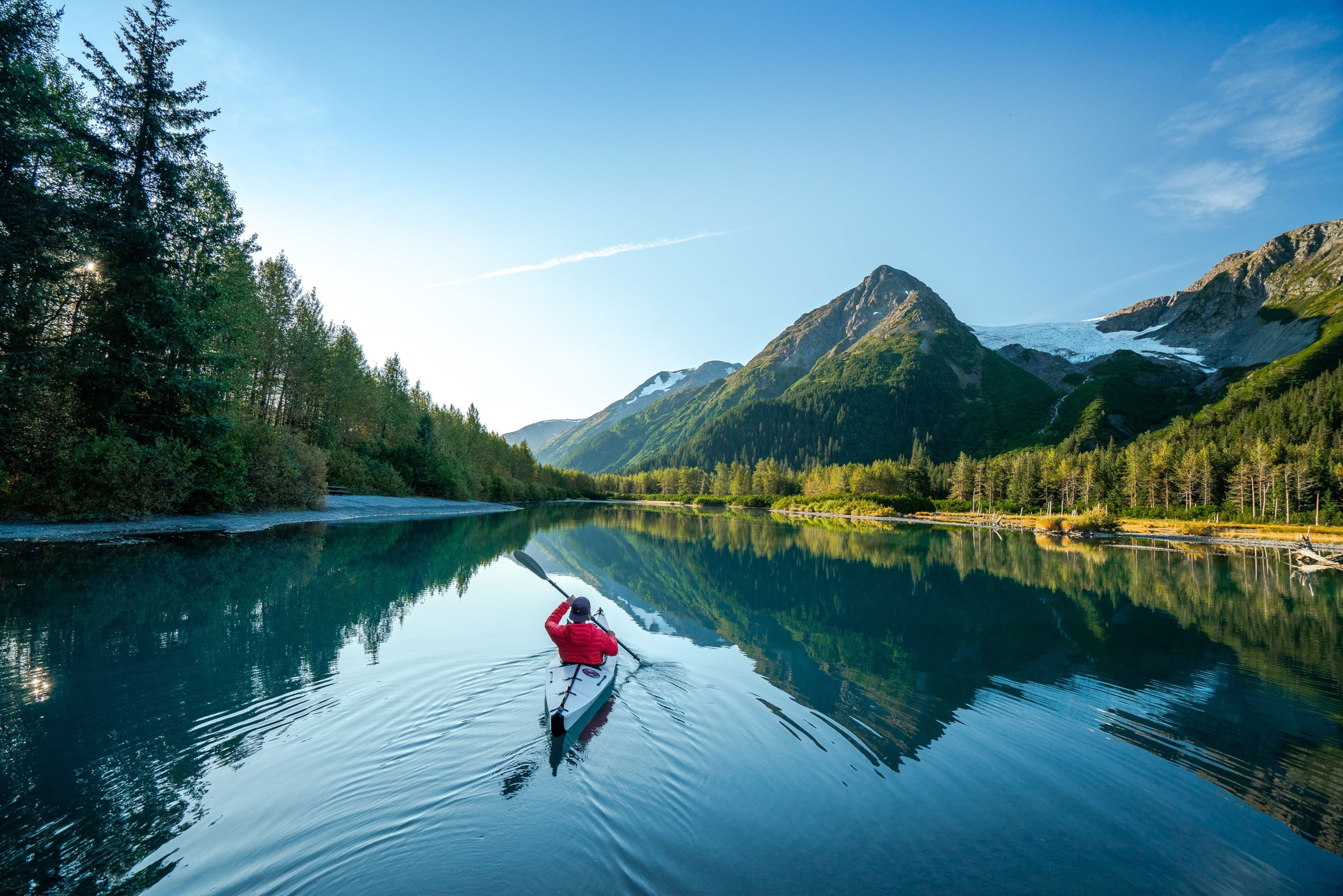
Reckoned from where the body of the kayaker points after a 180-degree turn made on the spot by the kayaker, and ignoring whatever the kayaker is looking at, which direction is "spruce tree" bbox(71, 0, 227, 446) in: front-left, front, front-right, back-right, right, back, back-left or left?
back-right

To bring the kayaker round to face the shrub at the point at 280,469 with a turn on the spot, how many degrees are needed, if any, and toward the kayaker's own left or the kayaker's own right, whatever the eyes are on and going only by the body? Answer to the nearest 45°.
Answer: approximately 45° to the kayaker's own left

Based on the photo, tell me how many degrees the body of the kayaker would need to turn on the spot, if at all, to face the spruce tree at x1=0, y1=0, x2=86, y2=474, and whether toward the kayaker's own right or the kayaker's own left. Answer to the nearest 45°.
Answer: approximately 45° to the kayaker's own left

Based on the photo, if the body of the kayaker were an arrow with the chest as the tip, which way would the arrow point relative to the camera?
away from the camera

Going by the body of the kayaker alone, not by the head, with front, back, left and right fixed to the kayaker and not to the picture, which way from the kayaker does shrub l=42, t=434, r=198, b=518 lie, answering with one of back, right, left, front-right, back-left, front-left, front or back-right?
front-left

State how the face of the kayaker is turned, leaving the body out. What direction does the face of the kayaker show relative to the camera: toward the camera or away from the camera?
away from the camera
